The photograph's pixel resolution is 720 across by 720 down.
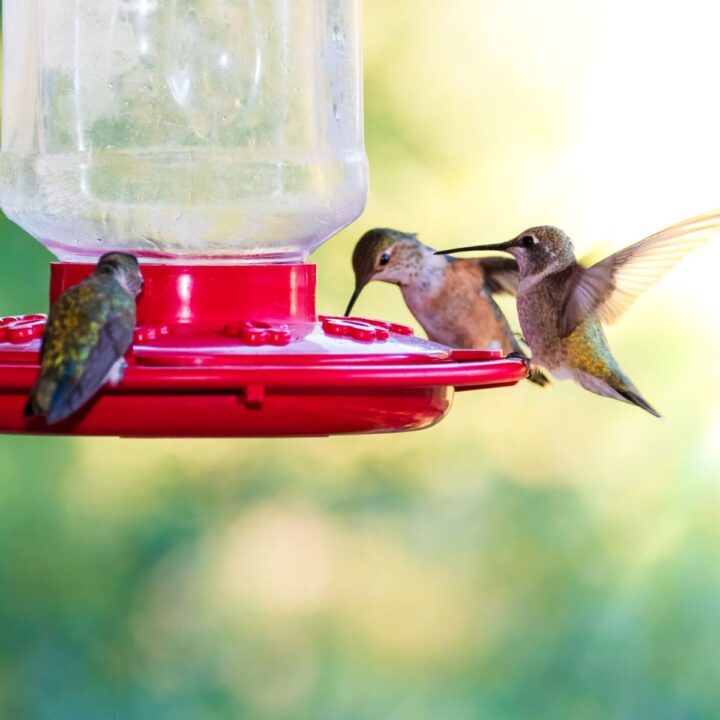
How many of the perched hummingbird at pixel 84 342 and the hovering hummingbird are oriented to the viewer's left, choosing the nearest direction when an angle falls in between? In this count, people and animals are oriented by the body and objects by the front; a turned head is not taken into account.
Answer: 1

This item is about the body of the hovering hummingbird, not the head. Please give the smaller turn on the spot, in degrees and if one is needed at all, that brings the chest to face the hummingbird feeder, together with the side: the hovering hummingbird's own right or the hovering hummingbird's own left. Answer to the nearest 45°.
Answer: approximately 45° to the hovering hummingbird's own left

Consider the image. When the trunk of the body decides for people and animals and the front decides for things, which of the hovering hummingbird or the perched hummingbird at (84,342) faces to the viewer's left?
the hovering hummingbird

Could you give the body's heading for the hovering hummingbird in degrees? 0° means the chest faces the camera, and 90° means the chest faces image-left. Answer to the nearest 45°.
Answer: approximately 90°

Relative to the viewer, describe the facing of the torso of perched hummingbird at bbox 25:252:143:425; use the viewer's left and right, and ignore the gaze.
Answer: facing away from the viewer and to the right of the viewer

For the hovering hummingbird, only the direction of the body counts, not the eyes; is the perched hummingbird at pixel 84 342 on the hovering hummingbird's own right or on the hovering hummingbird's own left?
on the hovering hummingbird's own left

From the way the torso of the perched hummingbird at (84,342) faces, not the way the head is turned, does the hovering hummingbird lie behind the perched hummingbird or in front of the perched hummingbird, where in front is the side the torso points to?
in front

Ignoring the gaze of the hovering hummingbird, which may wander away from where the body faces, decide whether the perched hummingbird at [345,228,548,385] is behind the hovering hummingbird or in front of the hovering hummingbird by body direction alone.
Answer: in front
